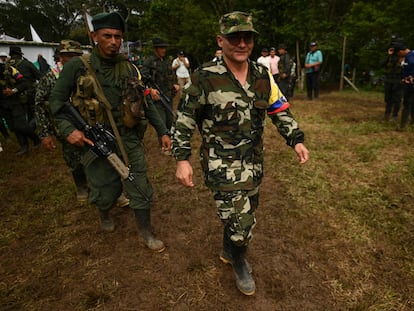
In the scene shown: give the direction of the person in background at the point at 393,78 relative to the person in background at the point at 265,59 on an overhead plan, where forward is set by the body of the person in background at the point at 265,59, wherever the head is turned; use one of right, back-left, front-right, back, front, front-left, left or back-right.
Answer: left

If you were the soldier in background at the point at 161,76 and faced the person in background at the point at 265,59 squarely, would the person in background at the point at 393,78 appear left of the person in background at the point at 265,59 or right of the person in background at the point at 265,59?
right

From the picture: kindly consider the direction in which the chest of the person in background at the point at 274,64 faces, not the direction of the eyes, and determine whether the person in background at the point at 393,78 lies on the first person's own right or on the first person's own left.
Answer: on the first person's own left

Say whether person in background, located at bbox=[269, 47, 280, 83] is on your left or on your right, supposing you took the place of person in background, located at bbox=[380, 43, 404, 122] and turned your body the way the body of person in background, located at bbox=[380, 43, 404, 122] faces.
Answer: on your right

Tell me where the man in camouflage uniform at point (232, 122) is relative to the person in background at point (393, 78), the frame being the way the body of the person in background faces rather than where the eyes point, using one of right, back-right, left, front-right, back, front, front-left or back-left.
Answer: front-left

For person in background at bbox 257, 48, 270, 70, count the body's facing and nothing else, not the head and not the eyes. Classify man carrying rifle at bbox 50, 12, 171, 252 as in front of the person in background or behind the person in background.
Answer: in front

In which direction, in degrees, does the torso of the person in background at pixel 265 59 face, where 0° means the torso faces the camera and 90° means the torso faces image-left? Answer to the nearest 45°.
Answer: approximately 45°

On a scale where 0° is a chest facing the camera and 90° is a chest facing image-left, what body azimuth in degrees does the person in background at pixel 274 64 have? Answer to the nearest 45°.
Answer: approximately 0°

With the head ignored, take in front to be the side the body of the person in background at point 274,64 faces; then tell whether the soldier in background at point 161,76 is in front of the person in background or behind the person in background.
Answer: in front
